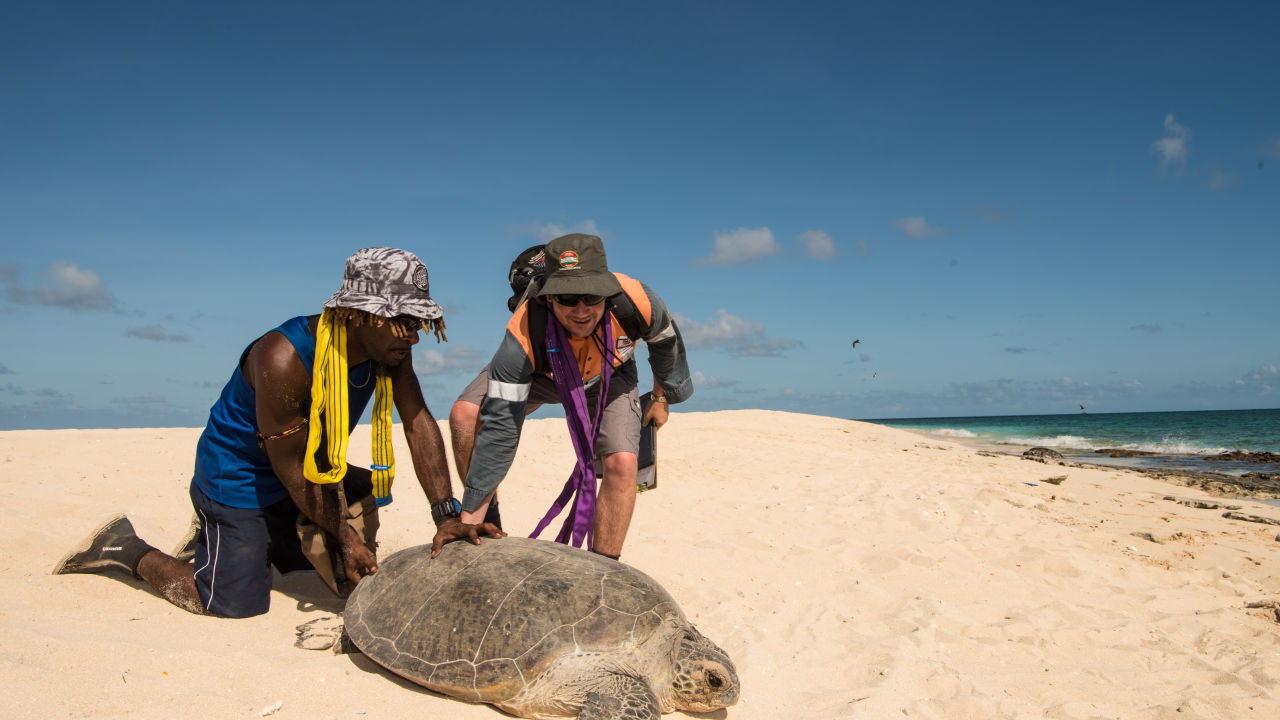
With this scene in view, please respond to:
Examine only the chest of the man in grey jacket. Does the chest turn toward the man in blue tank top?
no

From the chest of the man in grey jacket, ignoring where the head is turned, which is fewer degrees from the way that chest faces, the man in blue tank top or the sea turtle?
the sea turtle

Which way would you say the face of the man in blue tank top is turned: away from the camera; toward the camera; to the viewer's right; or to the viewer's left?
to the viewer's right

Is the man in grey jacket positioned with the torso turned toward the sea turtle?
yes

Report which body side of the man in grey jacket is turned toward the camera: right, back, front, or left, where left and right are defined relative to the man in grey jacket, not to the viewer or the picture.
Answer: front

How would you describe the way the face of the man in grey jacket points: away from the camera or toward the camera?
toward the camera

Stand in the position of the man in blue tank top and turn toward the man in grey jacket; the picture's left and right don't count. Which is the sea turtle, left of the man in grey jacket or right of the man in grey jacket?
right
